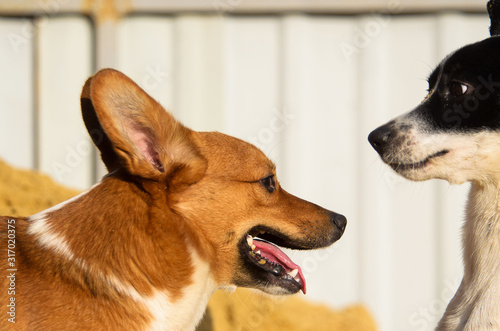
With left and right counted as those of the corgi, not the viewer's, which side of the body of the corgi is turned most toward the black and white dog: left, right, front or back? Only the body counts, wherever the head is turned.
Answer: front

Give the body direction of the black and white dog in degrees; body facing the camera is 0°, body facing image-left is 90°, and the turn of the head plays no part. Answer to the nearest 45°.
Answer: approximately 90°

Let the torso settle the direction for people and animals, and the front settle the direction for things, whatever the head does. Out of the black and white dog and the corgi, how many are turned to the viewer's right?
1

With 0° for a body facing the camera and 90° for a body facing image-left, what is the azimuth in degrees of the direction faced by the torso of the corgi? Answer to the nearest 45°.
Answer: approximately 270°

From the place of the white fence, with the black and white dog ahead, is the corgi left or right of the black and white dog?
right

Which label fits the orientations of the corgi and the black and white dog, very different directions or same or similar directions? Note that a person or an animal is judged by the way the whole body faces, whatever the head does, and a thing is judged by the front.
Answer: very different directions
